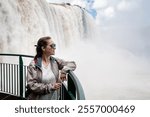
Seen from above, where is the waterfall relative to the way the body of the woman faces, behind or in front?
behind

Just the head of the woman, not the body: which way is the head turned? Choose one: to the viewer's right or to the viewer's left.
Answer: to the viewer's right

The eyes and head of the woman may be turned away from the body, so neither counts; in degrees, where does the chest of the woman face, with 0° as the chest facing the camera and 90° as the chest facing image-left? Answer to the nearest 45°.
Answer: approximately 315°
